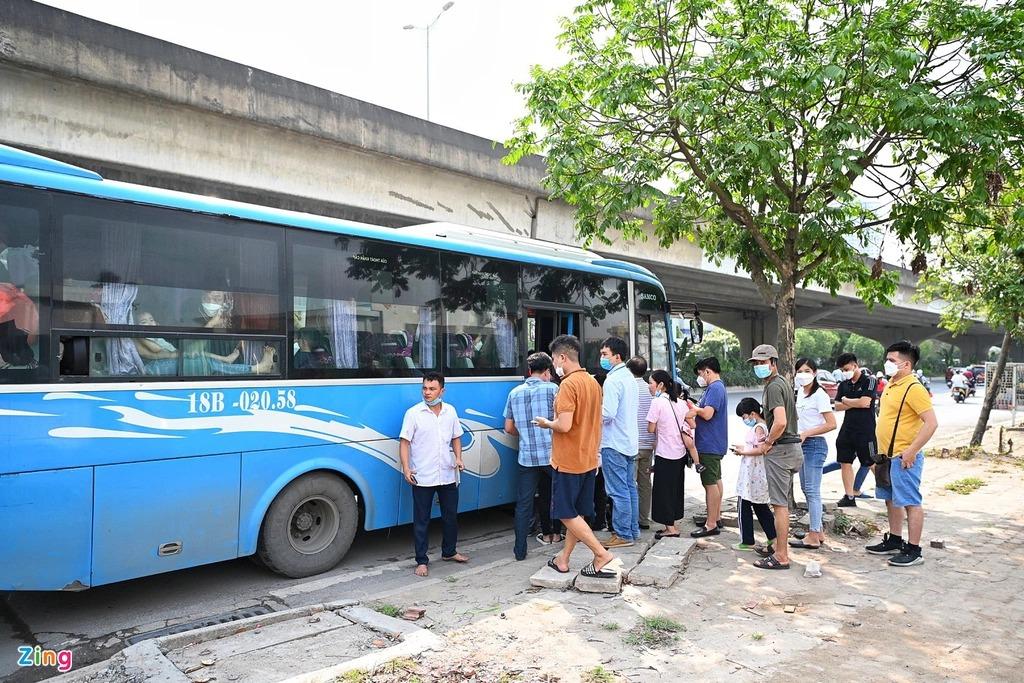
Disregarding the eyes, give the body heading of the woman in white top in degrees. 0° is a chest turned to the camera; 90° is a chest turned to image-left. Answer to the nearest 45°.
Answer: approximately 45°

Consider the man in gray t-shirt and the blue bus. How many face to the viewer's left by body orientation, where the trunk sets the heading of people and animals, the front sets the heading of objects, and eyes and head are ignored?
1

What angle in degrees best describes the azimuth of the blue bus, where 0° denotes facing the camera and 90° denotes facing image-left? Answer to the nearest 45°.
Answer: approximately 225°

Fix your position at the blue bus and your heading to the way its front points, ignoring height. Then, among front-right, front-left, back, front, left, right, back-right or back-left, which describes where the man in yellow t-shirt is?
front-right

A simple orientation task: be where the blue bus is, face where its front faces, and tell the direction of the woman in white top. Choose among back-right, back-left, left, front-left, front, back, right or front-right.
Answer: front-right

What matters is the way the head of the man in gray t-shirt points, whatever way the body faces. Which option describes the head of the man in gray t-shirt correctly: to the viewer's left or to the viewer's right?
to the viewer's left

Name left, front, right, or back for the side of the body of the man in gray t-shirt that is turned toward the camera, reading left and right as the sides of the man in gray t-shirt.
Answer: left

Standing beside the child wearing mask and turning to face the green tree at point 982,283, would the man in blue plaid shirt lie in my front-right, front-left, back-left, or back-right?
back-left

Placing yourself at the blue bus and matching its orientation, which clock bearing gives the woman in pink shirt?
The woman in pink shirt is roughly at 1 o'clock from the blue bus.

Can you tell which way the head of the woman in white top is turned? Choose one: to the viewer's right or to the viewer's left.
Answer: to the viewer's left
